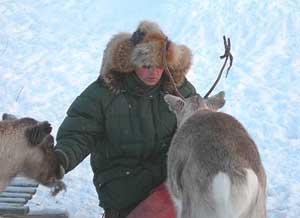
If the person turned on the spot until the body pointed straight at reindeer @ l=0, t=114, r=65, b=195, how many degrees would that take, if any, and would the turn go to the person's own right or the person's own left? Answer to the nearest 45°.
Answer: approximately 90° to the person's own right

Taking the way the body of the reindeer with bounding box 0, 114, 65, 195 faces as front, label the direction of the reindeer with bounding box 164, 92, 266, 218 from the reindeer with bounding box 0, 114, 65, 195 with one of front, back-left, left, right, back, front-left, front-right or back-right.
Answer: front-right

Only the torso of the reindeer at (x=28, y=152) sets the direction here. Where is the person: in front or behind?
in front

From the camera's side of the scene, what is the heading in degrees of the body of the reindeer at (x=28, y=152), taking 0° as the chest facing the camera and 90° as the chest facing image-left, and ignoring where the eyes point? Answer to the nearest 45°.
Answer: approximately 270°

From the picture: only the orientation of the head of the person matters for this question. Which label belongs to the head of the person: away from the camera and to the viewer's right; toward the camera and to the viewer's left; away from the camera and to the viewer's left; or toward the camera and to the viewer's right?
toward the camera and to the viewer's right

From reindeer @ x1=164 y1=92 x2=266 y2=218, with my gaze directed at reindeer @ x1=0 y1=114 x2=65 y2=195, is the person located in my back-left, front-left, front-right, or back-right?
front-right

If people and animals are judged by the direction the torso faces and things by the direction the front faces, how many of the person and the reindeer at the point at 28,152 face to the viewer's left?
0

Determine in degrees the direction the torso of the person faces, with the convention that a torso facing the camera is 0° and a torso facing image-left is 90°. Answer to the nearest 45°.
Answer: approximately 315°
